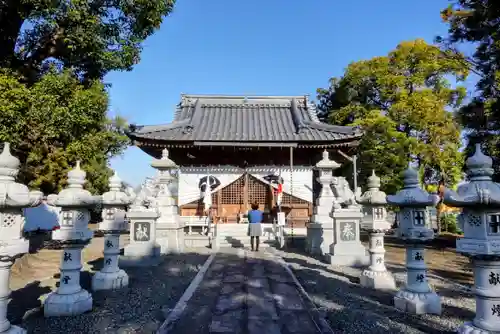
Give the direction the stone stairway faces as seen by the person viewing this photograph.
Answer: facing the viewer

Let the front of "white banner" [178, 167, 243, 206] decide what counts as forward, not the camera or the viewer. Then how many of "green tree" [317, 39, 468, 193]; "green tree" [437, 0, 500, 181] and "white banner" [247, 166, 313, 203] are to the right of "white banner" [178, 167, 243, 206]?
0

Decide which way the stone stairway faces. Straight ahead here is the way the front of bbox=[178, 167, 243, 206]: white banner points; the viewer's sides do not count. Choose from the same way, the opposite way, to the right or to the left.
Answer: the same way

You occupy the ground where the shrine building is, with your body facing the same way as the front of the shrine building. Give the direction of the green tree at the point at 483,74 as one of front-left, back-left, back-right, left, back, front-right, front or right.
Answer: front-left

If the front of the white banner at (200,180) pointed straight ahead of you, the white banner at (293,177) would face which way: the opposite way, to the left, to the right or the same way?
the same way

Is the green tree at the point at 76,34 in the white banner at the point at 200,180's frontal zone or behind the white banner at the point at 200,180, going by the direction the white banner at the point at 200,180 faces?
frontal zone

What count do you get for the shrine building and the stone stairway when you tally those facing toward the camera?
2

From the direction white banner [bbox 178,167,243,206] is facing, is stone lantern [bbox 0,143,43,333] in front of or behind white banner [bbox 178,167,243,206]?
in front

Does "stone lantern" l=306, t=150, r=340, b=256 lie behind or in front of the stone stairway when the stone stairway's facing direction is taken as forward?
in front

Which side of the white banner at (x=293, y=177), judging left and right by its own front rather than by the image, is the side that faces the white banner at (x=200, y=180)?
right

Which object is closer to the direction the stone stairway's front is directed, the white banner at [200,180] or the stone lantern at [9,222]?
the stone lantern

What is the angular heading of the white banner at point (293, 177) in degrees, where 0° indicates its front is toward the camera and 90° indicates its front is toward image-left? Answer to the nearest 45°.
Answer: approximately 0°

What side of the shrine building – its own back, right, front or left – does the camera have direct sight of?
front
